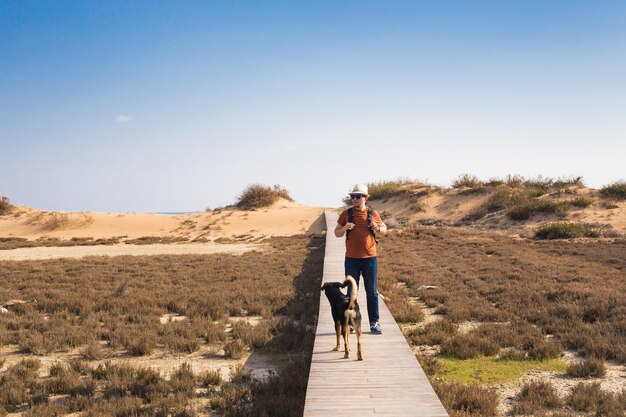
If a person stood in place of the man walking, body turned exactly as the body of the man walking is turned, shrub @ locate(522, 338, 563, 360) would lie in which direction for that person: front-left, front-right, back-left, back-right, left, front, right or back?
left

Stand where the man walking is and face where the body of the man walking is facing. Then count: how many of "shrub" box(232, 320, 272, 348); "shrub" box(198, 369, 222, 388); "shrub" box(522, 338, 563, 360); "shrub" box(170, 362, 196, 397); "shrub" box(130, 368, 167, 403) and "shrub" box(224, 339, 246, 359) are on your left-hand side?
1

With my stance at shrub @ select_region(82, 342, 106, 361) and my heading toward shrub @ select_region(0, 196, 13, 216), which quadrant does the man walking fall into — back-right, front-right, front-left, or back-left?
back-right

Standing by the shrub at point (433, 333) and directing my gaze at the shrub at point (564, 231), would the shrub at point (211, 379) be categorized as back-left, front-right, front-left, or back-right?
back-left

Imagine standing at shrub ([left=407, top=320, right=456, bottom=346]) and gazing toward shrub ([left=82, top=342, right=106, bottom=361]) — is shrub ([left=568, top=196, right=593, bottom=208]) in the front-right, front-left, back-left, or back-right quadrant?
back-right

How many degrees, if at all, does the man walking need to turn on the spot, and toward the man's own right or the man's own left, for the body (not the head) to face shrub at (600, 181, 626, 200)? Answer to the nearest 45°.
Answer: approximately 135° to the man's own left

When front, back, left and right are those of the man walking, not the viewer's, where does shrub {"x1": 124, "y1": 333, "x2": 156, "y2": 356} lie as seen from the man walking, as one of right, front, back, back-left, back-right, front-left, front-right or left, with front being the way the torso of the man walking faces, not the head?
right

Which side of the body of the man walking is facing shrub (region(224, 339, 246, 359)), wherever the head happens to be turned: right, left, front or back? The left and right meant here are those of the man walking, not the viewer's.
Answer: right

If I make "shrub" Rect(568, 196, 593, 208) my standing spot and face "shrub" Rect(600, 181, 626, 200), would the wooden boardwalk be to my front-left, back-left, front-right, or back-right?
back-right

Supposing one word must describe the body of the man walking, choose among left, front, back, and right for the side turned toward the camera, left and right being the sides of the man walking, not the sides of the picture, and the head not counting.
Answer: front

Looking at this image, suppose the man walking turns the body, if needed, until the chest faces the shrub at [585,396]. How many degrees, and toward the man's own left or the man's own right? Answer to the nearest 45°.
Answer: approximately 45° to the man's own left
